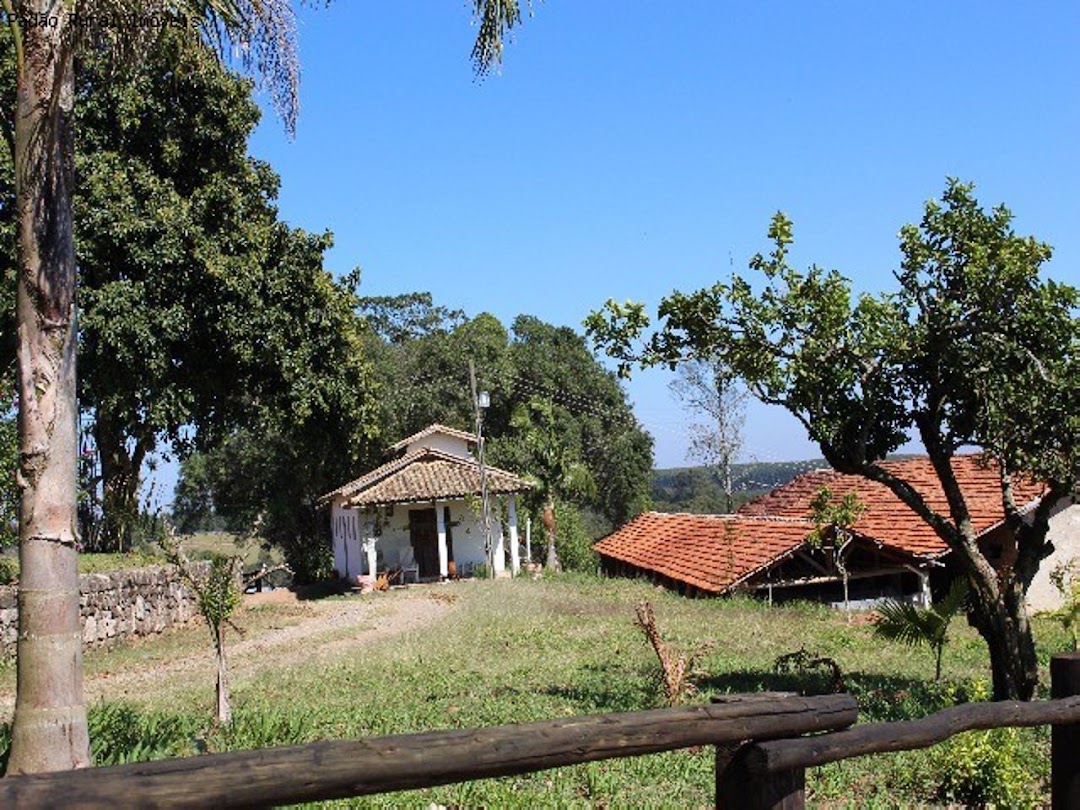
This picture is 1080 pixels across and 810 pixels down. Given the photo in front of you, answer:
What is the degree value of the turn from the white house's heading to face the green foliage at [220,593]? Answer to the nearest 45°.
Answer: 0° — it already faces it

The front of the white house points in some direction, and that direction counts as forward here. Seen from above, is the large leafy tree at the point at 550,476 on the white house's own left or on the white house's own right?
on the white house's own left

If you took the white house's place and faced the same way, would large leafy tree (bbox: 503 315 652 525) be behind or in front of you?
behind

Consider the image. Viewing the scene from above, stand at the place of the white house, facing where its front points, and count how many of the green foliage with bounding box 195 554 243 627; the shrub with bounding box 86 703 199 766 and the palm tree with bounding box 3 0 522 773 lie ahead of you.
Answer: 3

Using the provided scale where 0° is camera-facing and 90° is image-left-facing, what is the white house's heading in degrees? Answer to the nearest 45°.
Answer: approximately 0°

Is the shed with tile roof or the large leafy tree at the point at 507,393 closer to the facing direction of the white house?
the shed with tile roof

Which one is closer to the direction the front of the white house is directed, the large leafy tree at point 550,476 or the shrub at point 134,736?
the shrub

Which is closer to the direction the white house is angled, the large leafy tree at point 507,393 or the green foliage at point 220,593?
the green foliage

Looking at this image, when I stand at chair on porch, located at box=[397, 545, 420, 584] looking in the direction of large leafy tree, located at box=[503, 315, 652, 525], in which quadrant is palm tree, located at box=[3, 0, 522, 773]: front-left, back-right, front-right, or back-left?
back-right

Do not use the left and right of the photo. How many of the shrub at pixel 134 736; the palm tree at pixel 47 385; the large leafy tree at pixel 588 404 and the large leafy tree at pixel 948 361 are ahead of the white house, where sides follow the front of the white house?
3

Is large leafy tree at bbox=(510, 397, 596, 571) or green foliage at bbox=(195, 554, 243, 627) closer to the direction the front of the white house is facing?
the green foliage

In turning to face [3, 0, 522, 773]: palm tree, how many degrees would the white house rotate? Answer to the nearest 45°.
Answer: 0° — it already faces it
